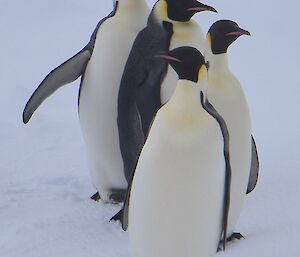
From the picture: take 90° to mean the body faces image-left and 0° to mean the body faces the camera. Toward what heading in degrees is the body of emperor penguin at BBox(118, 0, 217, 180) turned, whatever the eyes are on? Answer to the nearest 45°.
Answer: approximately 270°

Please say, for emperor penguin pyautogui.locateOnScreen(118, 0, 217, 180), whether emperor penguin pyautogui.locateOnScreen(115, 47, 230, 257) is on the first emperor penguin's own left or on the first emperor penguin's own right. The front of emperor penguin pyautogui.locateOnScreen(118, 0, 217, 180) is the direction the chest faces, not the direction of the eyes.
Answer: on the first emperor penguin's own right

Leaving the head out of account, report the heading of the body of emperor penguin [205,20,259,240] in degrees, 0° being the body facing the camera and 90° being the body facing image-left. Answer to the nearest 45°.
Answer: approximately 315°

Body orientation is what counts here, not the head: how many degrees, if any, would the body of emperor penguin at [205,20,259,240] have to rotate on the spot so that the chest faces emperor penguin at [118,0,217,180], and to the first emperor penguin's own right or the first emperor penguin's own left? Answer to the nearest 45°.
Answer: approximately 180°
